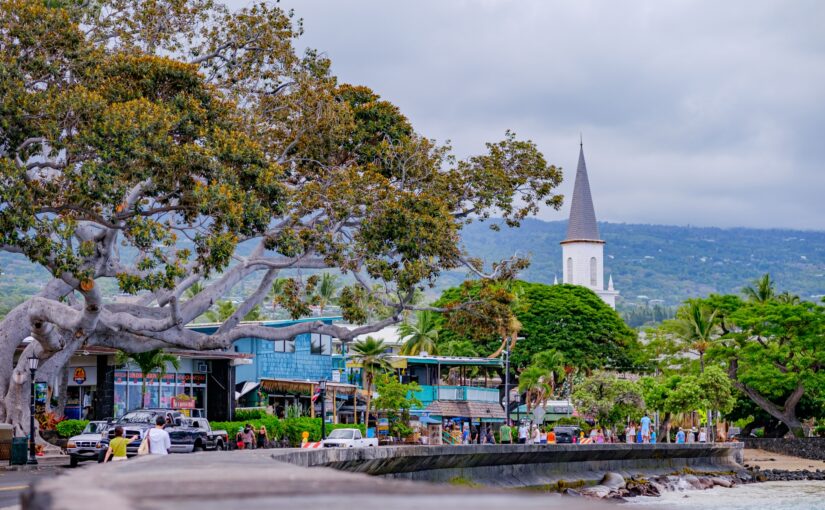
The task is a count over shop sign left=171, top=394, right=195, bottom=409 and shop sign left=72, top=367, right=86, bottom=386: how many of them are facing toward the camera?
2

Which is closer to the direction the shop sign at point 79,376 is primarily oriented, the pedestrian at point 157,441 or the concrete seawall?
the pedestrian

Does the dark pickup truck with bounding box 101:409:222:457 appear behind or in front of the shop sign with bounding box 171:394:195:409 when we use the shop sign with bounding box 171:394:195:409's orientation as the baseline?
in front

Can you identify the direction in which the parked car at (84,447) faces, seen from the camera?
facing the viewer and to the left of the viewer

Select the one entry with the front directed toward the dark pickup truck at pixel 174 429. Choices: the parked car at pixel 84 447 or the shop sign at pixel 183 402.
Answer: the shop sign

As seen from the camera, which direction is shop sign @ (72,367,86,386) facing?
toward the camera

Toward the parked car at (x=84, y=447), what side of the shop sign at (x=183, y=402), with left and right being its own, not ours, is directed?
front

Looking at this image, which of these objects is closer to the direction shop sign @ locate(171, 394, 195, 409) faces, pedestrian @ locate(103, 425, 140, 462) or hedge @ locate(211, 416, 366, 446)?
the pedestrian

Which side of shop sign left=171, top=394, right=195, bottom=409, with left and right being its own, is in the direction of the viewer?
front

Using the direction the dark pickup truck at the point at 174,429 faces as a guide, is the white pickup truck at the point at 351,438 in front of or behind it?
behind

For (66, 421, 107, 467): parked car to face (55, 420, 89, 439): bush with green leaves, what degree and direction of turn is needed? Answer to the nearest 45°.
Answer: approximately 135° to its right

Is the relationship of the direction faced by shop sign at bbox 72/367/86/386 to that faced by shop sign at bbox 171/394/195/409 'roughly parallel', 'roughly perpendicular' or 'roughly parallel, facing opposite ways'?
roughly parallel

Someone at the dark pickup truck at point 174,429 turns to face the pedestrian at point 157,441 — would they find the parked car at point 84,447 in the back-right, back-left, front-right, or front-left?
front-right

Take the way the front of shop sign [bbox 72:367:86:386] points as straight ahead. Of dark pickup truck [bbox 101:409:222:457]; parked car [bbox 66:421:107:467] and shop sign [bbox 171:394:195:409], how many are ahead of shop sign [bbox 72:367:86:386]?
2

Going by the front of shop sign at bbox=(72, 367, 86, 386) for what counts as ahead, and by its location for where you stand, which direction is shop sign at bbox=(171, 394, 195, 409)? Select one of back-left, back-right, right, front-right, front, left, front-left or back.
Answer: back-left

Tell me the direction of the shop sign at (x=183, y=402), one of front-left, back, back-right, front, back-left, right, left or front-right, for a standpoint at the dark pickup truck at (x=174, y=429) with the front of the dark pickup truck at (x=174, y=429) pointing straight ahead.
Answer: back-right
